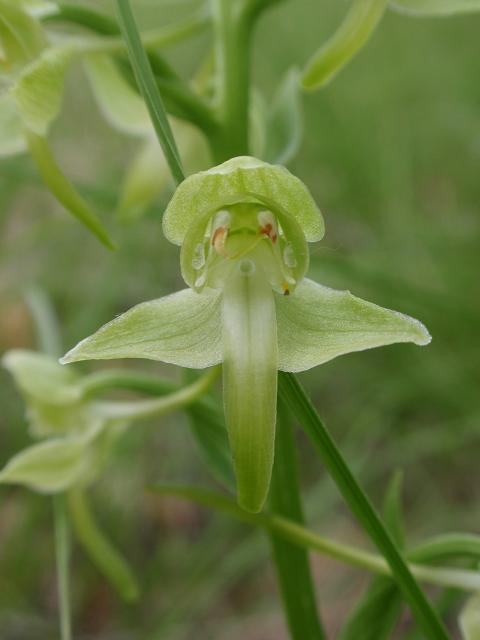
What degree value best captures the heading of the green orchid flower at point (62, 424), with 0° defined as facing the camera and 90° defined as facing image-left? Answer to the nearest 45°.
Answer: approximately 90°

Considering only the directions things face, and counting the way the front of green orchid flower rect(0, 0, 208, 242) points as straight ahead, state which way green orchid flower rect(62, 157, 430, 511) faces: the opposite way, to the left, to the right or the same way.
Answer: to the left

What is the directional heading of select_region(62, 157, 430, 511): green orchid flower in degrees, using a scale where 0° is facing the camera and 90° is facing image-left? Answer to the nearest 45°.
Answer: approximately 0°

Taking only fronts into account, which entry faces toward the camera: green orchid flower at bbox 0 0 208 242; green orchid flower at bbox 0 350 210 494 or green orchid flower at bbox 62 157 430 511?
green orchid flower at bbox 62 157 430 511

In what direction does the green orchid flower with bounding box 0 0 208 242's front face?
to the viewer's left

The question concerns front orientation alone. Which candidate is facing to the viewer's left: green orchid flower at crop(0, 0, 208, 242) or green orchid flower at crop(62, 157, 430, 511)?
green orchid flower at crop(0, 0, 208, 242)

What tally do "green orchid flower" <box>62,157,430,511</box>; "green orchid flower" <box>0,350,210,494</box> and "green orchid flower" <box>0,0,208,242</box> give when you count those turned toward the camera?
1

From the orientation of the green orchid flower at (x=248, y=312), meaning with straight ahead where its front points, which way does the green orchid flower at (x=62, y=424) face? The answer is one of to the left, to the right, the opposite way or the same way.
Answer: to the right

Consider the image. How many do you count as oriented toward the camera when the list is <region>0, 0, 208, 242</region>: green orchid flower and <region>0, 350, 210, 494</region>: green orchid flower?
0
